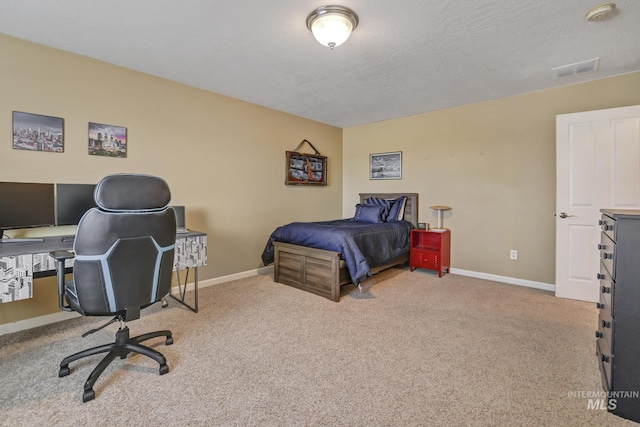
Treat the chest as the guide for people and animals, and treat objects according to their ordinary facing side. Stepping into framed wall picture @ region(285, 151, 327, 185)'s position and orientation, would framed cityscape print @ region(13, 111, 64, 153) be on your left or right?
on your right

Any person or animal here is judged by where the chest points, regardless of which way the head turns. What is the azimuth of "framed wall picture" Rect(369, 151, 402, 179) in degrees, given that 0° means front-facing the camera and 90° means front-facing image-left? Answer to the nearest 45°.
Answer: approximately 45°

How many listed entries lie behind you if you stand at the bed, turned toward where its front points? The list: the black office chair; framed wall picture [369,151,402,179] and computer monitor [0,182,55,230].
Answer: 1

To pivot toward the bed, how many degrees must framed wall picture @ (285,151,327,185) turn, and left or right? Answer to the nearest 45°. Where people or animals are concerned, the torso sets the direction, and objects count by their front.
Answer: approximately 45° to its right

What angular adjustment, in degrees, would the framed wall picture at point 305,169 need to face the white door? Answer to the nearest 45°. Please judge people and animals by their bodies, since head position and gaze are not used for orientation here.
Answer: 0° — it already faces it

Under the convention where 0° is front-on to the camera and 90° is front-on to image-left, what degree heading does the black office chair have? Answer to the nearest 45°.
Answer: approximately 135°

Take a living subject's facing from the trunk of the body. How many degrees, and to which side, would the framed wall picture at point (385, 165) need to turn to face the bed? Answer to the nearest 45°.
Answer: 0° — it already faces it

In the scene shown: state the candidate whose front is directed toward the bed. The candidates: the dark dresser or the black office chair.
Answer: the dark dresser

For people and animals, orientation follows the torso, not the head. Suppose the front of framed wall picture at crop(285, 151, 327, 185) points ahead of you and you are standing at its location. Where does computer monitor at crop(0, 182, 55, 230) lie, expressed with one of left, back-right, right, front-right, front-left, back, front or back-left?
right

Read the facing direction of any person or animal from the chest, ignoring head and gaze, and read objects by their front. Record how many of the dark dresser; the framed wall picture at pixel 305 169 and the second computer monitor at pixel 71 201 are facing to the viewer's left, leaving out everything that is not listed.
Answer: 1

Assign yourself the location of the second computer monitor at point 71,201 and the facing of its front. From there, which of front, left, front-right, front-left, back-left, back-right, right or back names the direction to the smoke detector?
front-left

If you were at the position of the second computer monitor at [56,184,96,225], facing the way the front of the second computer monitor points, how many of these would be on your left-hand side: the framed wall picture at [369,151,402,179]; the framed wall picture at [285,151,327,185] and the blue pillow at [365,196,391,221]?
3
